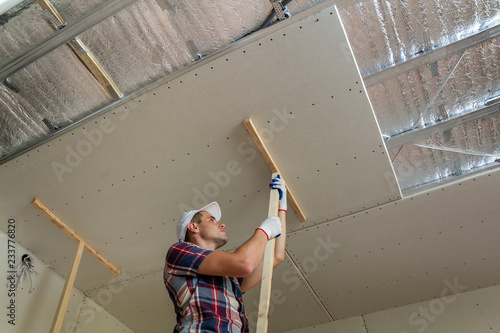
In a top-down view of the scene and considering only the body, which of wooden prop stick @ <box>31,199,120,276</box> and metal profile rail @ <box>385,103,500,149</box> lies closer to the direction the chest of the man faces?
the metal profile rail

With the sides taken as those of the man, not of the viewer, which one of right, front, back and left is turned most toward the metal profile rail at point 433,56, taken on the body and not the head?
front

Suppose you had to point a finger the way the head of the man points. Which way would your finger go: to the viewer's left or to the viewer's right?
to the viewer's right

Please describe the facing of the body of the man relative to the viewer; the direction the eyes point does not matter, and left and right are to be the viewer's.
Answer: facing to the right of the viewer

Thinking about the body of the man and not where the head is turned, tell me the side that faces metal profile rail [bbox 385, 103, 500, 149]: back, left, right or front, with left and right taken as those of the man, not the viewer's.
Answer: front
